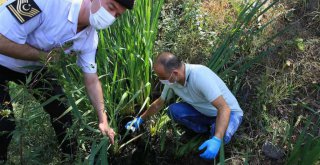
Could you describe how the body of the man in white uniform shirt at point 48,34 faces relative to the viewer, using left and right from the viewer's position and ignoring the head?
facing the viewer and to the right of the viewer

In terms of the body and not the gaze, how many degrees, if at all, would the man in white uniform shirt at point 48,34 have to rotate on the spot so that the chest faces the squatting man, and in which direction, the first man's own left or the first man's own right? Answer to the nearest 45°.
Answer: approximately 45° to the first man's own left
